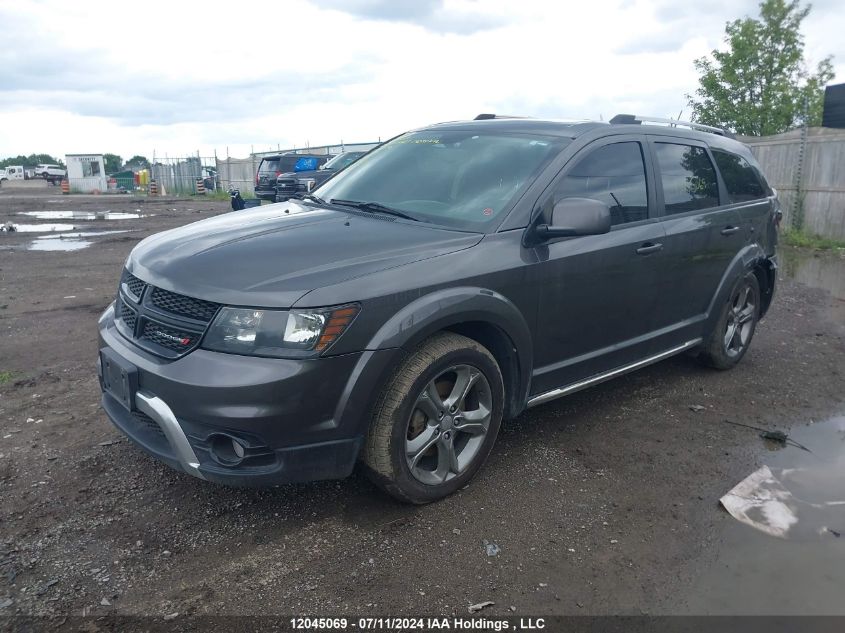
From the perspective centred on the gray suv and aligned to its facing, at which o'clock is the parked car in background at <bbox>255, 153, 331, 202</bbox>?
The parked car in background is roughly at 4 o'clock from the gray suv.

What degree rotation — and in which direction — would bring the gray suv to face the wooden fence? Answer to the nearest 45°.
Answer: approximately 180°

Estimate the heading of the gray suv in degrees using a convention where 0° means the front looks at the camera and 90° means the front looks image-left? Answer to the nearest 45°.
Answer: approximately 45°

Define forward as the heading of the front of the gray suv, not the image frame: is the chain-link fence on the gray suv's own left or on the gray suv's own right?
on the gray suv's own right

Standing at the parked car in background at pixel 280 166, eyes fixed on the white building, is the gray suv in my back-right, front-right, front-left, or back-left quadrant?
back-left

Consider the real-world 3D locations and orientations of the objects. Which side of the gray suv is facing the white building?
right

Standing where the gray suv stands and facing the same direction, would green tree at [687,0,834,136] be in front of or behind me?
behind
